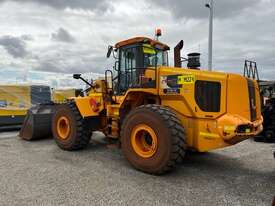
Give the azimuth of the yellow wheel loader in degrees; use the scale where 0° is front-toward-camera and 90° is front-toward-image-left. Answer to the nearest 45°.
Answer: approximately 135°
